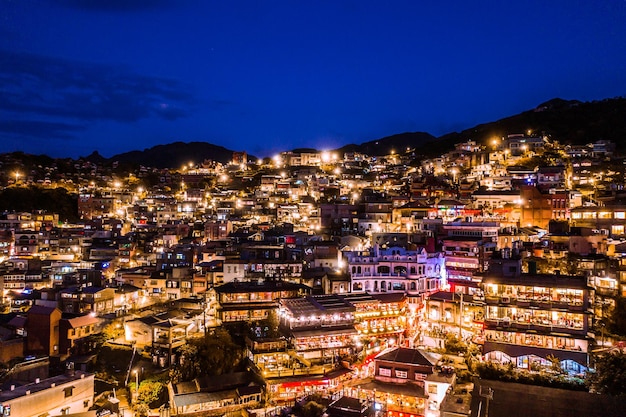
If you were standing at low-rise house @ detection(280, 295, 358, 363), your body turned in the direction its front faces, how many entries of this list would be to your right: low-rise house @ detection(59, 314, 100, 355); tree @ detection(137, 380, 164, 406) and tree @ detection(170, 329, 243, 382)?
3

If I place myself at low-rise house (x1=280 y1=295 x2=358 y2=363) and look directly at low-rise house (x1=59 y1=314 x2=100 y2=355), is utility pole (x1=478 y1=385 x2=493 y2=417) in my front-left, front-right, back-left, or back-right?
back-left

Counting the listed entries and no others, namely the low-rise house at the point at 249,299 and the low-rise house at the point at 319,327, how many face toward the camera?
2

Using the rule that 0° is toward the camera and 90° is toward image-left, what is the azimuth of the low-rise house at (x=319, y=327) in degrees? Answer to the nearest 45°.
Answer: approximately 0°

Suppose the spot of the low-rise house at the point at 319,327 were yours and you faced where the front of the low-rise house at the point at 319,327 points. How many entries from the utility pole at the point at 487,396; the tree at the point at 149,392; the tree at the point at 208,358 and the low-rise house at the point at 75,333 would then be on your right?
3

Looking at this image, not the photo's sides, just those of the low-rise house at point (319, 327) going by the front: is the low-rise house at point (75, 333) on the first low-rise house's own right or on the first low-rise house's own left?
on the first low-rise house's own right

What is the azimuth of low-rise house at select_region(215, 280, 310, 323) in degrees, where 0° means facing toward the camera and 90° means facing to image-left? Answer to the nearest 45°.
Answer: approximately 0°

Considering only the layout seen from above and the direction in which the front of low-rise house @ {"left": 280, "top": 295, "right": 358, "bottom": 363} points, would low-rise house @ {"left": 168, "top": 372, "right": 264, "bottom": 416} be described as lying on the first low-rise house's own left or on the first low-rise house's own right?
on the first low-rise house's own right

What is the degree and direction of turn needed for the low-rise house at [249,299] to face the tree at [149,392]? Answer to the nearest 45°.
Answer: approximately 45° to its right

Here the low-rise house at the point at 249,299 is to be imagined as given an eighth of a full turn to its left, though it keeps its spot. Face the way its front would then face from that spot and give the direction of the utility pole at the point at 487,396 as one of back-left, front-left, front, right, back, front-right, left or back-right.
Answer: front

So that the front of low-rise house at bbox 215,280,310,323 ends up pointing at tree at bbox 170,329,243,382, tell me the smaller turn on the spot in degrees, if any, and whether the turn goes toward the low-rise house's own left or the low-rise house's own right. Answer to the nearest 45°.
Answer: approximately 45° to the low-rise house's own right

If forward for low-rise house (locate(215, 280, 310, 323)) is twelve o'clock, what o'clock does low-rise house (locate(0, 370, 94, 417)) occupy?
low-rise house (locate(0, 370, 94, 417)) is roughly at 2 o'clock from low-rise house (locate(215, 280, 310, 323)).
